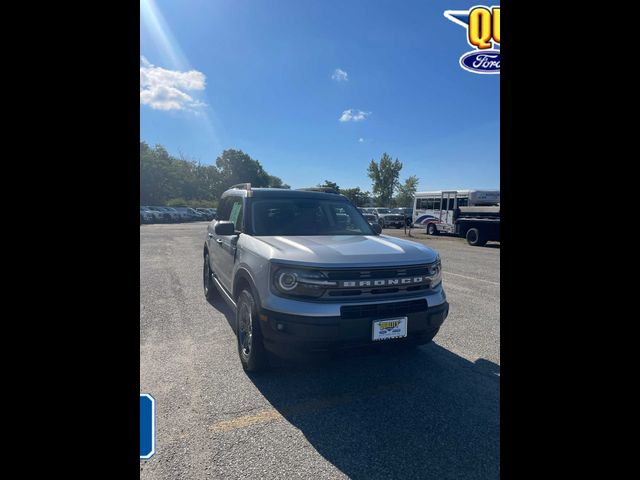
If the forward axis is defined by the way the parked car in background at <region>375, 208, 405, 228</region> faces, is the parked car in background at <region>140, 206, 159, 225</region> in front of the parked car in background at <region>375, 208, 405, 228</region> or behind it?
behind

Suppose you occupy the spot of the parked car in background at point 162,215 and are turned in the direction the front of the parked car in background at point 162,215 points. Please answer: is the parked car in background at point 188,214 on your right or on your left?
on your left

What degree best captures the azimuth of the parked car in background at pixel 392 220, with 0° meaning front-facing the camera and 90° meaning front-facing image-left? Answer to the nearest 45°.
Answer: approximately 315°
